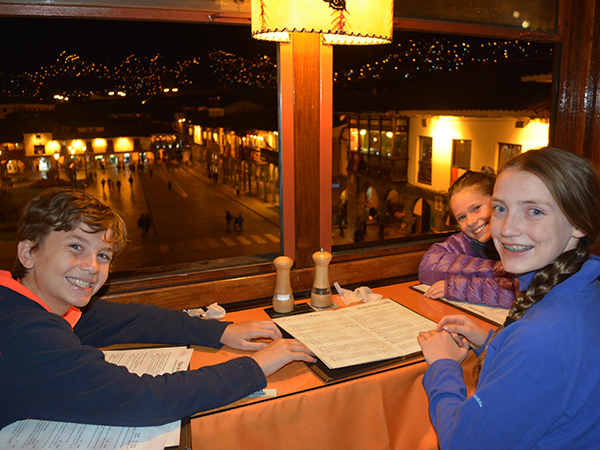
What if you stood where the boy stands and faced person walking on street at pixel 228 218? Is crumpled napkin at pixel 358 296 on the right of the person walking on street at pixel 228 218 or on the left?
right

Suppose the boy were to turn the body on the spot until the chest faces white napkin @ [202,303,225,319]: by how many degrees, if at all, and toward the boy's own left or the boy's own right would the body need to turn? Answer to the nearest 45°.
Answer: approximately 45° to the boy's own left

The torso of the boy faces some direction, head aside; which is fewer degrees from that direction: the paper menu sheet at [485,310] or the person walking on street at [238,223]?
the paper menu sheet

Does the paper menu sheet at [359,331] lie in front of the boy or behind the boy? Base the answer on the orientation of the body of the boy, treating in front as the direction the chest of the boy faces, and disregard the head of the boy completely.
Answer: in front

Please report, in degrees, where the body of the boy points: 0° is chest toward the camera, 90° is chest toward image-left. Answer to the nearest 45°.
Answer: approximately 270°

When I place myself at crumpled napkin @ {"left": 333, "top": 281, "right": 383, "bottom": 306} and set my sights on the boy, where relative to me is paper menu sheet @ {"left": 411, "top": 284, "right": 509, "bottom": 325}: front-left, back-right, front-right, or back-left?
back-left

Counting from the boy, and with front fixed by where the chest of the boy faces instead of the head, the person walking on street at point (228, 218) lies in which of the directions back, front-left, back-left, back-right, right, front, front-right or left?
left

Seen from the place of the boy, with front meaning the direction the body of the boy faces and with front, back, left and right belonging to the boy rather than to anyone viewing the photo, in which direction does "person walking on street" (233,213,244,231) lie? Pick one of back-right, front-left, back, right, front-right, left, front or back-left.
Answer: left

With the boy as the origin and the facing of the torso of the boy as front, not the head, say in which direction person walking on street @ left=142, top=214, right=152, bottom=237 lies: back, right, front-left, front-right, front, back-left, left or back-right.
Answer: left
